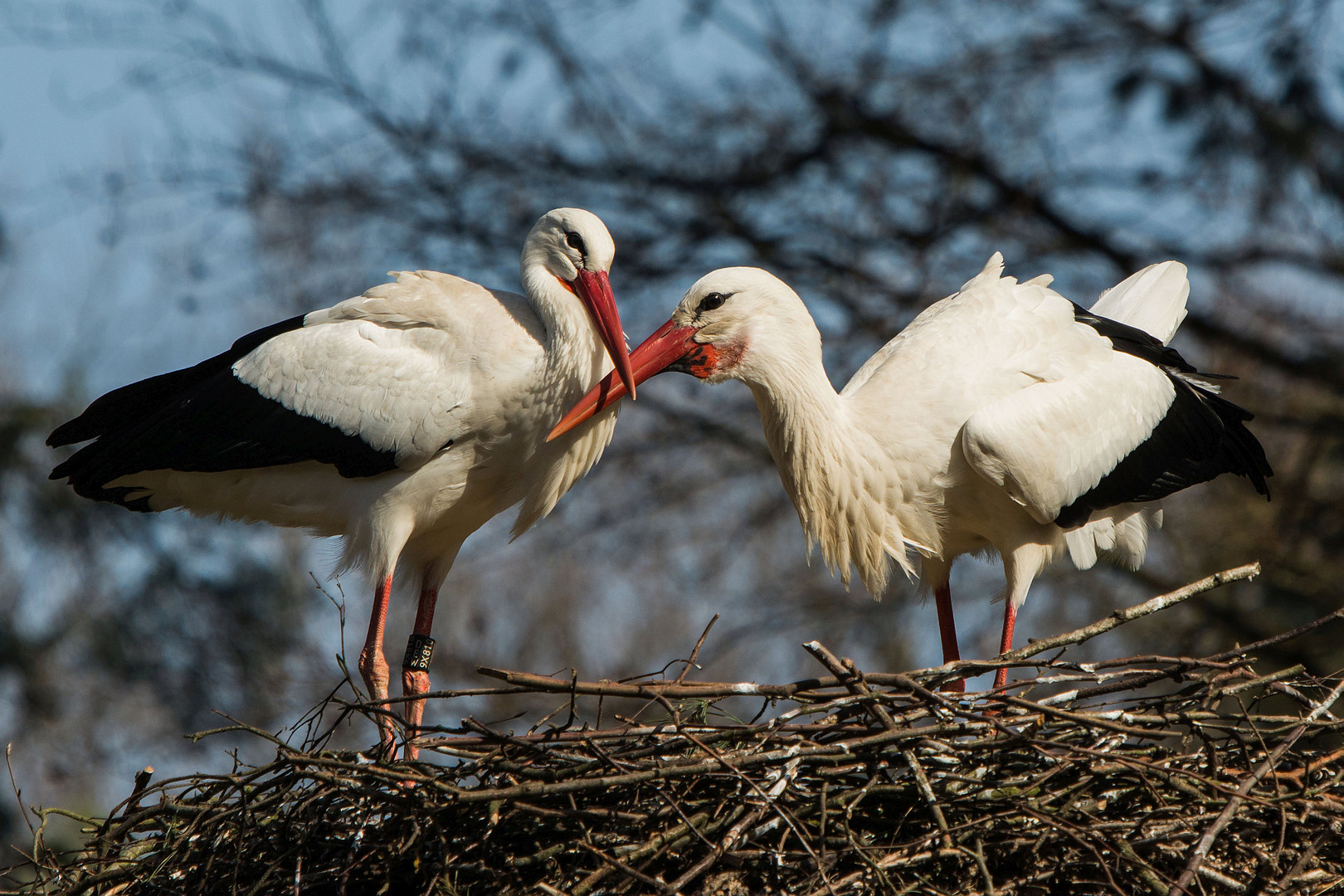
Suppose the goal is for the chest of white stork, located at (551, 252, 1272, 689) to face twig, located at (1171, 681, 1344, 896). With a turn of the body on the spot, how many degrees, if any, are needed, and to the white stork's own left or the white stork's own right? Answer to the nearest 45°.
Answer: approximately 90° to the white stork's own left

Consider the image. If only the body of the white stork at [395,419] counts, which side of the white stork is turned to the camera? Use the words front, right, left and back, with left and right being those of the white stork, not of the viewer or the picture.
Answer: right

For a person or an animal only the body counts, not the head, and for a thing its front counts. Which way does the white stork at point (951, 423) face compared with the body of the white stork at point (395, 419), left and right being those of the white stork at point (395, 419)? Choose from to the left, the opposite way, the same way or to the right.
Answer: the opposite way

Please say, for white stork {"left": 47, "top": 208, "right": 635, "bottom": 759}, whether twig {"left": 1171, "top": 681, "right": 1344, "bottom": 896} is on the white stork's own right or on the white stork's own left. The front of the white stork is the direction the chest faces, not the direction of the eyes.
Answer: on the white stork's own right

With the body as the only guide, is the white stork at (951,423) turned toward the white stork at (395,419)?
yes

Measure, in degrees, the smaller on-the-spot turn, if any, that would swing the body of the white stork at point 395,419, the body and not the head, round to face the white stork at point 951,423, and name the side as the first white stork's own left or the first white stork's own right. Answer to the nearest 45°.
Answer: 0° — it already faces it

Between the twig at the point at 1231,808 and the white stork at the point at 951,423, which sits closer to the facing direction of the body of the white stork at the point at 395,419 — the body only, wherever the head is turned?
the white stork

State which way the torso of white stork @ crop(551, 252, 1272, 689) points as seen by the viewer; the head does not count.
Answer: to the viewer's left

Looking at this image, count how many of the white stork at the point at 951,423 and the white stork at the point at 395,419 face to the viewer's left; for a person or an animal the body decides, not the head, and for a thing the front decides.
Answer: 1
